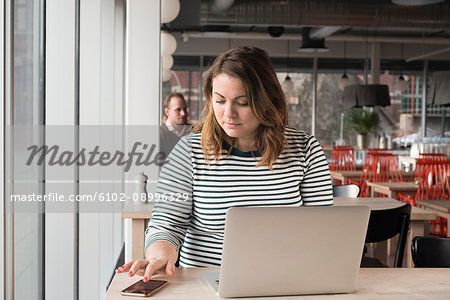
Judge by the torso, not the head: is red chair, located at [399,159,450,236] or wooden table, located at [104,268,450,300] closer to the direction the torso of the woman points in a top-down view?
the wooden table

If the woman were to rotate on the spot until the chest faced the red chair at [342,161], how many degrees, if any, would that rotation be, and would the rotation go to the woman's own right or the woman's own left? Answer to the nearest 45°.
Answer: approximately 180°

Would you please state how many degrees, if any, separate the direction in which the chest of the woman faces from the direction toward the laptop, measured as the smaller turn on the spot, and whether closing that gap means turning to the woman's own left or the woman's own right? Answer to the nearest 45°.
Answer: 0° — they already face it

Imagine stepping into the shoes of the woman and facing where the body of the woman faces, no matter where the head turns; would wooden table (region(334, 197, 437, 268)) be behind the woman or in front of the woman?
behind

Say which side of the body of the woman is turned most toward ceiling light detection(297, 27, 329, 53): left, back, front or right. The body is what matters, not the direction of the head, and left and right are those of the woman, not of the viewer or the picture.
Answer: back

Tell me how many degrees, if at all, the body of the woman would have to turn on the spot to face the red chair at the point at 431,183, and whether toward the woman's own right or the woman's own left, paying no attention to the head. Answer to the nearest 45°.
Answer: approximately 135° to the woman's own left

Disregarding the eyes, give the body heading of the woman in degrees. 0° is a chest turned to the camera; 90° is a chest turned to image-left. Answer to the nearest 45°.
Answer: approximately 0°

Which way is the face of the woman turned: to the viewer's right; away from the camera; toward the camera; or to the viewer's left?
toward the camera
